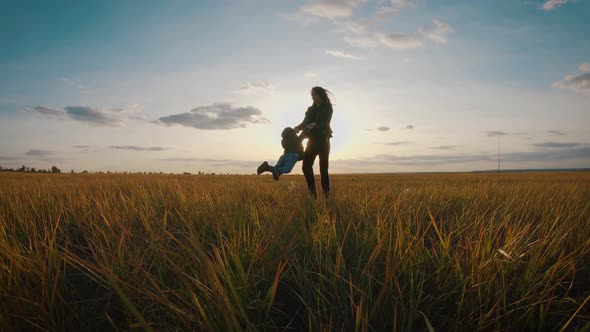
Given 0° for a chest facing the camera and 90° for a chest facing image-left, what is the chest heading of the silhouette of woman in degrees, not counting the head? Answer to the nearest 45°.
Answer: approximately 45°
